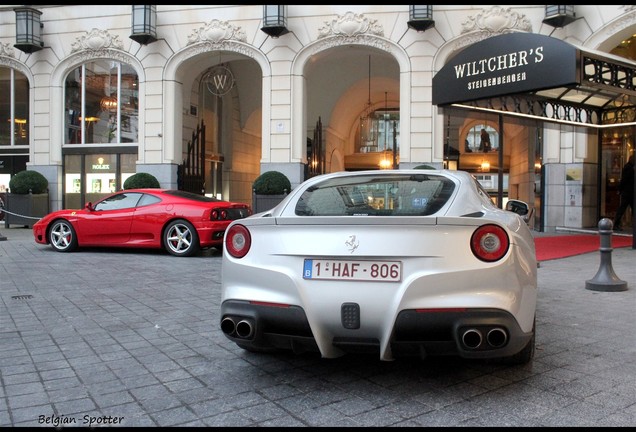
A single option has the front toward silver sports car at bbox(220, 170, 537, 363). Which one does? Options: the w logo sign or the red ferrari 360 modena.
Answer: the w logo sign

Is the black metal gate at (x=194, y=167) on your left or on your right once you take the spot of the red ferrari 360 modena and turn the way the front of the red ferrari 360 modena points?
on your right

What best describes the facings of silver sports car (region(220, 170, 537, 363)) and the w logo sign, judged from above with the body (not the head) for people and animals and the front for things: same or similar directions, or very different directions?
very different directions

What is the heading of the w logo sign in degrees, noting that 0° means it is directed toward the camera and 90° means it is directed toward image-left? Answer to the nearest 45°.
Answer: approximately 0°

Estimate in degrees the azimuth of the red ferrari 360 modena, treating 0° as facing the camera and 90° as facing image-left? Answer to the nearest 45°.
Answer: approximately 135°

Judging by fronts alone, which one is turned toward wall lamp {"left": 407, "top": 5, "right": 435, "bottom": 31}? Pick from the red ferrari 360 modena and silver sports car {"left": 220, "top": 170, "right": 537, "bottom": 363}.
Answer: the silver sports car

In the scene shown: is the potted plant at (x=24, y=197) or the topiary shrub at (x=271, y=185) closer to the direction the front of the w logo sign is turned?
the topiary shrub

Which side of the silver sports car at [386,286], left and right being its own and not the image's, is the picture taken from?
back

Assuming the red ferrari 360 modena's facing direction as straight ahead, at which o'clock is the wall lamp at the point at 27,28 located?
The wall lamp is roughly at 1 o'clock from the red ferrari 360 modena.

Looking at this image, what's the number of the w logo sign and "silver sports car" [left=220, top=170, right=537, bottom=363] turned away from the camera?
1
